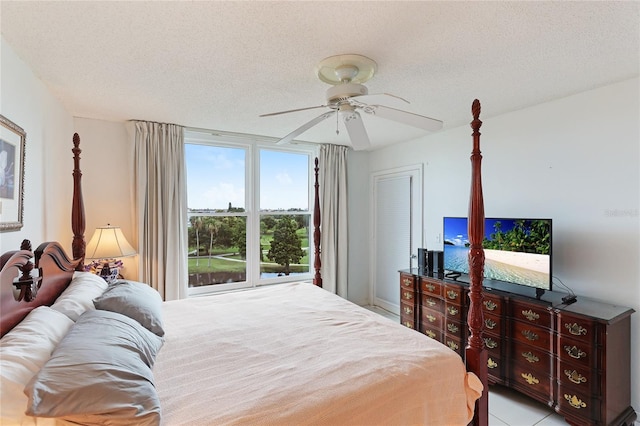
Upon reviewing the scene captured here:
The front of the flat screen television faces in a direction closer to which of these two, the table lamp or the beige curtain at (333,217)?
the table lamp

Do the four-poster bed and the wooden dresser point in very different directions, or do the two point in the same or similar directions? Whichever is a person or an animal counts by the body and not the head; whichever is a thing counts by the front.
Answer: very different directions

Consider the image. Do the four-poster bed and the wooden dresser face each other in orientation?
yes

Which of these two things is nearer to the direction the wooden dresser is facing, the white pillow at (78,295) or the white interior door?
the white pillow

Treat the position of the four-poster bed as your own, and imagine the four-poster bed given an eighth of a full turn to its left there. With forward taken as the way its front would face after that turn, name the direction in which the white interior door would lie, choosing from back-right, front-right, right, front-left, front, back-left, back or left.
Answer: front

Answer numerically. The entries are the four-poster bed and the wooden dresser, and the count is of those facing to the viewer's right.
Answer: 1

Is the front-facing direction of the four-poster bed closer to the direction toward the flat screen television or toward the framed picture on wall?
the flat screen television

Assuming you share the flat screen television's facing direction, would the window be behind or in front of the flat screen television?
in front

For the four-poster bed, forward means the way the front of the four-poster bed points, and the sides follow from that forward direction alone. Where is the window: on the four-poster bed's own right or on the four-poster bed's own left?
on the four-poster bed's own left

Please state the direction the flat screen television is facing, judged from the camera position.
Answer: facing the viewer and to the left of the viewer

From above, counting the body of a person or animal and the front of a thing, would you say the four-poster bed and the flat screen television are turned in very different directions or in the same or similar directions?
very different directions

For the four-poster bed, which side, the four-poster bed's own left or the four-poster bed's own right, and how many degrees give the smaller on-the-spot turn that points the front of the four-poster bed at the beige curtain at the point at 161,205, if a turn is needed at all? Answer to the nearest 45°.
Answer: approximately 135° to the four-poster bed's own left

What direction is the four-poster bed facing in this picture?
to the viewer's right

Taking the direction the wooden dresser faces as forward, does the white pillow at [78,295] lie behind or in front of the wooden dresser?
in front

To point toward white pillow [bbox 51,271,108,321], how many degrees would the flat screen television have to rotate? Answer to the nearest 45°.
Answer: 0° — it already faces it
